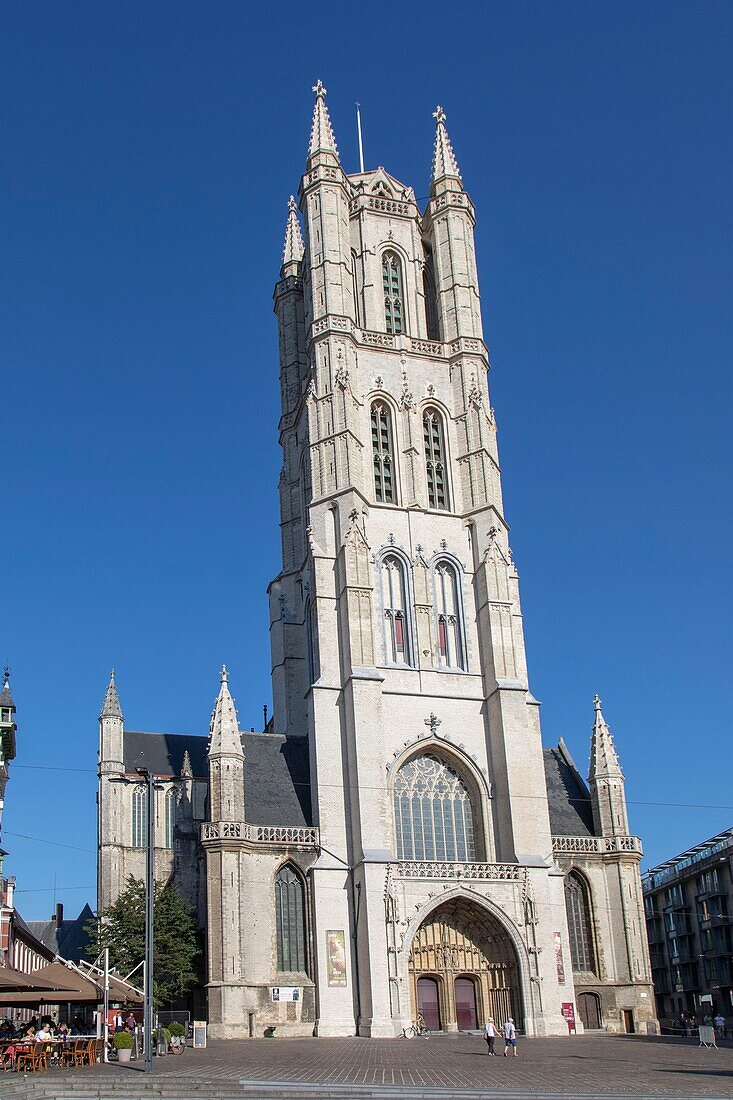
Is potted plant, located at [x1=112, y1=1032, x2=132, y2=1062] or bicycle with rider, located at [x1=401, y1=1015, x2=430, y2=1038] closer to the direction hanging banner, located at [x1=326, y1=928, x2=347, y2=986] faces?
the potted plant

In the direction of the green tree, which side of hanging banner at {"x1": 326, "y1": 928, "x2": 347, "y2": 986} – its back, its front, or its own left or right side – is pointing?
right

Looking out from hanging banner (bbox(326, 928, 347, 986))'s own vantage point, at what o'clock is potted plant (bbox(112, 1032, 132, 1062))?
The potted plant is roughly at 1 o'clock from the hanging banner.

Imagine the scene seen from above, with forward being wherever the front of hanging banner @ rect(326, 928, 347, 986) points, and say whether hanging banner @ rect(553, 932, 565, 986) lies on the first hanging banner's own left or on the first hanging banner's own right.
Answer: on the first hanging banner's own left

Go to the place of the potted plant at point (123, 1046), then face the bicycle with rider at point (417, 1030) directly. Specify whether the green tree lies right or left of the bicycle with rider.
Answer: left

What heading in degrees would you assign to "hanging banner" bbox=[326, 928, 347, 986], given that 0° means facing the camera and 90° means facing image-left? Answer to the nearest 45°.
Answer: approximately 0°

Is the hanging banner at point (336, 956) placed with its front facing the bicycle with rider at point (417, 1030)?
no
